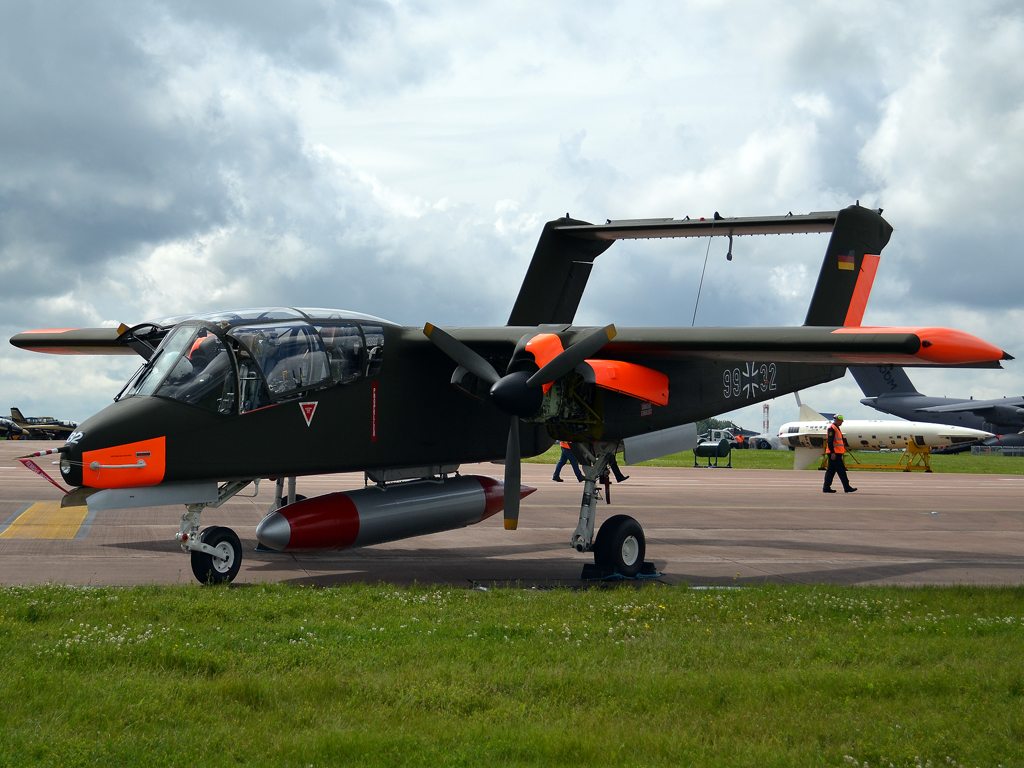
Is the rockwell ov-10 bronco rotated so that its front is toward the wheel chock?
no

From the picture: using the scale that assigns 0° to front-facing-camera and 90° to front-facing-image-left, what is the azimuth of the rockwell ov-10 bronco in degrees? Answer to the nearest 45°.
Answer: approximately 45°
